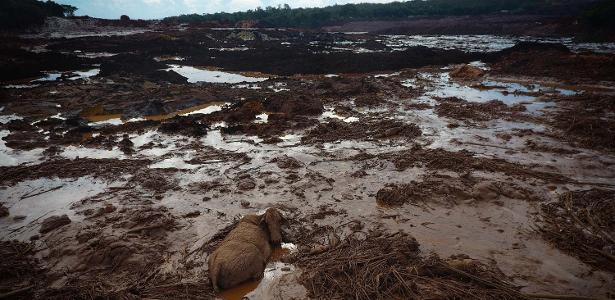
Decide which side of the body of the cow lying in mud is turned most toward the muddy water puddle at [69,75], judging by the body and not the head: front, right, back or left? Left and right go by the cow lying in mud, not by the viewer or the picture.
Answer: left

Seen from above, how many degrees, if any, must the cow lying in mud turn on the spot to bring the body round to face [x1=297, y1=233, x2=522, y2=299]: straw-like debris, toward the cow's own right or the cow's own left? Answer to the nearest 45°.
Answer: approximately 45° to the cow's own right

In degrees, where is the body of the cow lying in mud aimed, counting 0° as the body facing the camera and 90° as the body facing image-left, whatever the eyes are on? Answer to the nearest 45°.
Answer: approximately 225°

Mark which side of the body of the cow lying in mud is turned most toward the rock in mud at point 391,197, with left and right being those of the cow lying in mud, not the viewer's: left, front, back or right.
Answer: front

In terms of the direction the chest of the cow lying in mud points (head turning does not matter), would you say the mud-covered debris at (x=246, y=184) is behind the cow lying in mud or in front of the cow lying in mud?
in front

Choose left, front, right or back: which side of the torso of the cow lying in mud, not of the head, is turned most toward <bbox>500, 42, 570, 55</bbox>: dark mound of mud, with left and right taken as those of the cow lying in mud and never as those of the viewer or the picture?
front

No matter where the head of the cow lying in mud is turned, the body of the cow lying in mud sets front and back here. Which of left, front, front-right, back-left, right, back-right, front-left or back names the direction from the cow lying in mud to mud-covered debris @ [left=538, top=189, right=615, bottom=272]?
front-right

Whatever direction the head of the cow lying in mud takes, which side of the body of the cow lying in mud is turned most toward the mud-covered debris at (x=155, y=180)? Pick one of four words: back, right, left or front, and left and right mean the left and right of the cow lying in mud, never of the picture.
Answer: left
